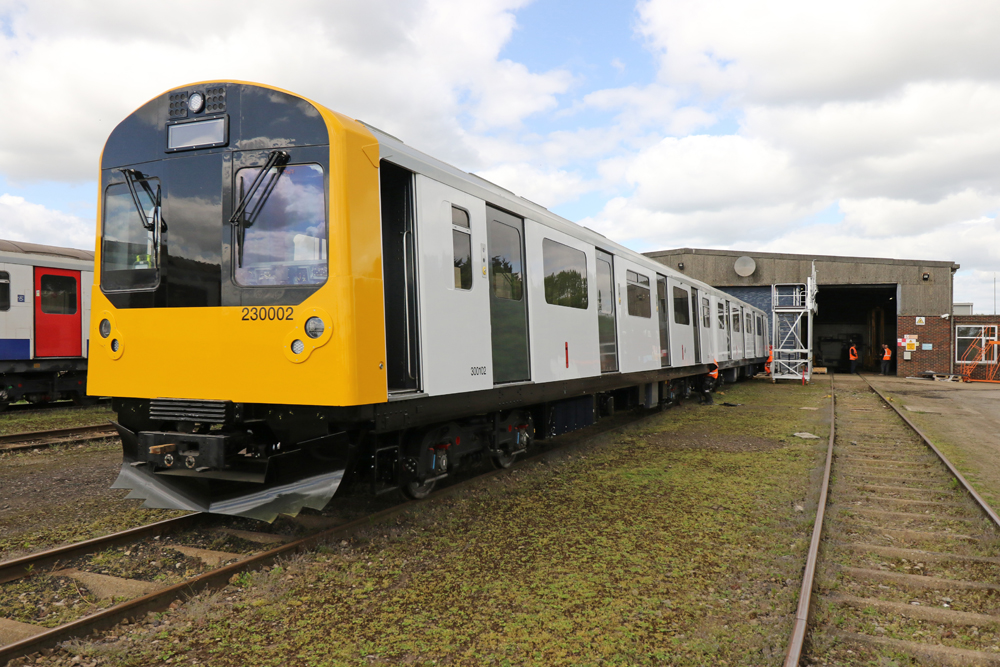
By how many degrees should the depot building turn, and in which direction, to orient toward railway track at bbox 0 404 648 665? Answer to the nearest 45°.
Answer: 0° — it already faces it

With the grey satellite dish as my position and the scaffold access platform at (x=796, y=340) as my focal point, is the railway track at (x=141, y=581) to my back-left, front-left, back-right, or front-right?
front-right

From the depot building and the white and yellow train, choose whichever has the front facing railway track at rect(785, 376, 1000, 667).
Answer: the depot building

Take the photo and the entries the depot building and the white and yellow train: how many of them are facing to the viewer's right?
0

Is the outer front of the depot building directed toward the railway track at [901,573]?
yes

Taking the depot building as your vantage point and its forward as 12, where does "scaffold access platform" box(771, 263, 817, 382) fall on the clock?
The scaffold access platform is roughly at 1 o'clock from the depot building.

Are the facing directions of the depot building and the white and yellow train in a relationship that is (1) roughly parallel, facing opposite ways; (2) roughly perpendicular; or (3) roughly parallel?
roughly parallel

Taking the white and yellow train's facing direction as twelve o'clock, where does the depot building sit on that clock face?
The depot building is roughly at 6 o'clock from the white and yellow train.

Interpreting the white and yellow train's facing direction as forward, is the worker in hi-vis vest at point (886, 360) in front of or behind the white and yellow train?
behind

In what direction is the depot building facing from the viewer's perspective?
toward the camera

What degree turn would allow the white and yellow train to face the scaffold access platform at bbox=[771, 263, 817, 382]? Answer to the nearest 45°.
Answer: approximately 180°

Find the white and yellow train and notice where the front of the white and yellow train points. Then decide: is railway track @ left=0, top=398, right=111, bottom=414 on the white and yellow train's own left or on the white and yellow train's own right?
on the white and yellow train's own right

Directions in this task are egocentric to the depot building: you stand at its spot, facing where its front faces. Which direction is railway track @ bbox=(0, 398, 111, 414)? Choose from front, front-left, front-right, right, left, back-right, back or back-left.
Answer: front-right

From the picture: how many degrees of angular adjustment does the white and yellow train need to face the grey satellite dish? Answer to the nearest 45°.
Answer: approximately 180°
